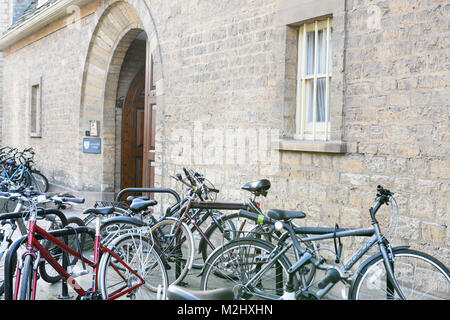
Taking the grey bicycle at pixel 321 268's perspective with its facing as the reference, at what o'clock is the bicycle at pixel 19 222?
The bicycle is roughly at 6 o'clock from the grey bicycle.

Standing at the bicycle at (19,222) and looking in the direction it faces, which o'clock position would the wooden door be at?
The wooden door is roughly at 5 o'clock from the bicycle.

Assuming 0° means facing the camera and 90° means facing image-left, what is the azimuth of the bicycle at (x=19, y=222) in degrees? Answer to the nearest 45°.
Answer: approximately 45°

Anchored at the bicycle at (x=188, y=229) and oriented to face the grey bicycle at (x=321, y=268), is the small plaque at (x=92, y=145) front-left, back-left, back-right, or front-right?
back-left

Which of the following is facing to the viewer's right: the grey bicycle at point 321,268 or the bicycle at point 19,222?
the grey bicycle

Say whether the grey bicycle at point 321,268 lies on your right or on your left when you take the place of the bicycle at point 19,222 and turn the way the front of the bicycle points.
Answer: on your left

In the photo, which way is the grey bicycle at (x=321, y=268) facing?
to the viewer's right

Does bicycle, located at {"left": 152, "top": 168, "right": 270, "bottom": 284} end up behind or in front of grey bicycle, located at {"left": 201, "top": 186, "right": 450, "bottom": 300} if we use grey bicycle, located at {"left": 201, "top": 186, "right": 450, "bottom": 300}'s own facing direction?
behind

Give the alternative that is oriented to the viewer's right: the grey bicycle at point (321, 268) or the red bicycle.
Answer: the grey bicycle

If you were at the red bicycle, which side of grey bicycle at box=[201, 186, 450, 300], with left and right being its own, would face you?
back
